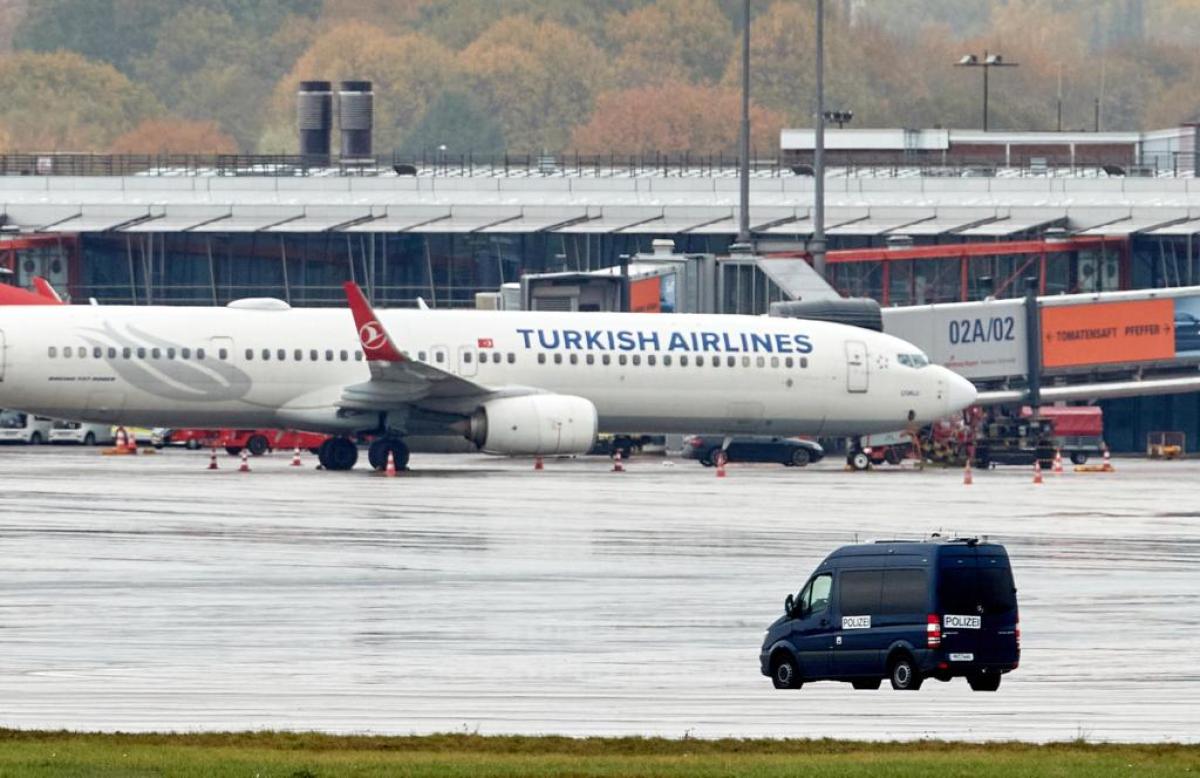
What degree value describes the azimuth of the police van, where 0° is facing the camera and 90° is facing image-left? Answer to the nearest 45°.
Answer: approximately 135°
